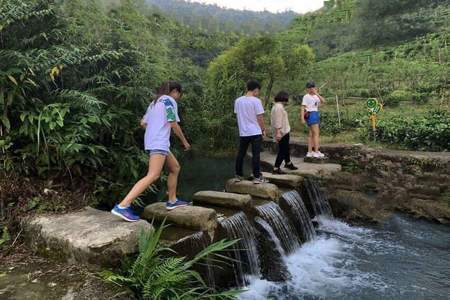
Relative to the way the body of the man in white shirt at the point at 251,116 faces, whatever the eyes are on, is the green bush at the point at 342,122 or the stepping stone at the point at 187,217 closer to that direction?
the green bush

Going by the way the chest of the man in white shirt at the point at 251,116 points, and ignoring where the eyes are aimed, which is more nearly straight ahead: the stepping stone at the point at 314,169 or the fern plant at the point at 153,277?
the stepping stone

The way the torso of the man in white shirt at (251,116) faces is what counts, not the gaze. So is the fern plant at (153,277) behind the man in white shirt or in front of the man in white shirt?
behind

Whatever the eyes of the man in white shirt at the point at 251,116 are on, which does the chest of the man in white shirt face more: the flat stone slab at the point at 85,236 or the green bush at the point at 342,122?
the green bush

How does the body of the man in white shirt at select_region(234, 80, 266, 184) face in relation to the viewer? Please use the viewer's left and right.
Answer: facing away from the viewer and to the right of the viewer

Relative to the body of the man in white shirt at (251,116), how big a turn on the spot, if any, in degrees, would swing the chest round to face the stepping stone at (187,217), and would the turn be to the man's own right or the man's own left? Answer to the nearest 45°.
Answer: approximately 180°

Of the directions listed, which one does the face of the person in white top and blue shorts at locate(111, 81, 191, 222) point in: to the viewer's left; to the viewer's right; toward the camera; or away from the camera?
to the viewer's right

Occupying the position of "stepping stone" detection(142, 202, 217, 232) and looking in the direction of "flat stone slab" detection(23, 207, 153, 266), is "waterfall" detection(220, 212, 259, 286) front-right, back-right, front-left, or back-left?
back-left

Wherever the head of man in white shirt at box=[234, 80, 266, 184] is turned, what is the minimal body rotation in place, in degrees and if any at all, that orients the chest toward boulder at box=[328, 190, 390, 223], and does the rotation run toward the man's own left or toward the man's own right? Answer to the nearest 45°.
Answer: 0° — they already face it

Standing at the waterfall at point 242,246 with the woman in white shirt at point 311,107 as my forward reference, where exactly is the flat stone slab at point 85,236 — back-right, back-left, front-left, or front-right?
back-left
